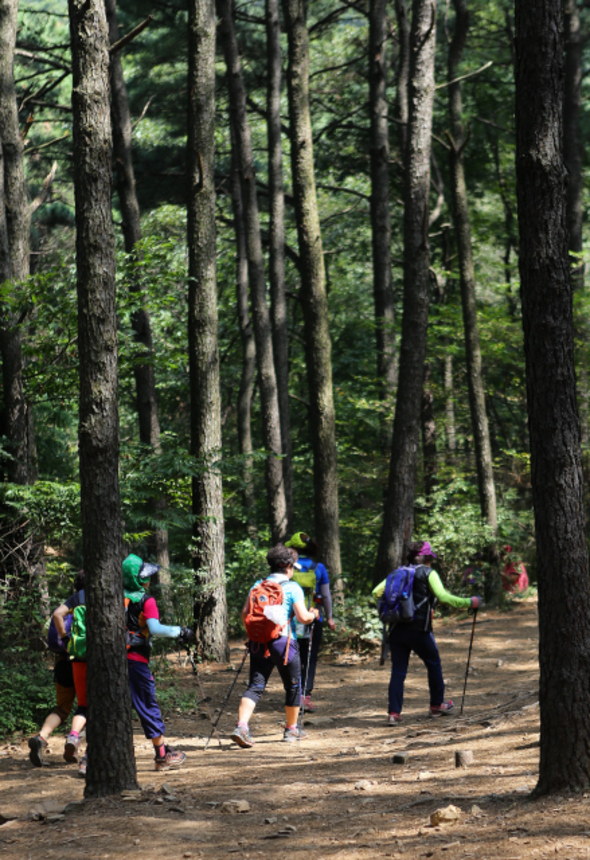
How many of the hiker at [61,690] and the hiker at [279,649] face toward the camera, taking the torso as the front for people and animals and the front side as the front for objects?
0

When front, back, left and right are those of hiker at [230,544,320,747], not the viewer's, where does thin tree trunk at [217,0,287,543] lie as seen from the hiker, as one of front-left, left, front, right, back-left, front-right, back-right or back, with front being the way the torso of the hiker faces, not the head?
front-left

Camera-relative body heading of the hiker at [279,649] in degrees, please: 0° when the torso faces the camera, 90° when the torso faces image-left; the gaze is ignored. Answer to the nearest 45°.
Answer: approximately 225°

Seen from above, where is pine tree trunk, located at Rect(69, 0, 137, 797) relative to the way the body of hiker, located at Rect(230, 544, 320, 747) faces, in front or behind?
behind

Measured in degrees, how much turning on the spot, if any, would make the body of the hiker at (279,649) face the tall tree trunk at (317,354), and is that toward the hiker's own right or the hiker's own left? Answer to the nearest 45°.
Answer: approximately 45° to the hiker's own left

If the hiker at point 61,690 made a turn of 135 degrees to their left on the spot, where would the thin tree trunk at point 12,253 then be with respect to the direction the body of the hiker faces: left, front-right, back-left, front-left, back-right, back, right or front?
front-right

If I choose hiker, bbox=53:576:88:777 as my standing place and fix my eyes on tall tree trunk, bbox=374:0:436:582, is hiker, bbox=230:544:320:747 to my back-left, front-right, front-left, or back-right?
front-right

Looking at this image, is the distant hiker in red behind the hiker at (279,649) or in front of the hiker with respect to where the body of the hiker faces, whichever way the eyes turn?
in front

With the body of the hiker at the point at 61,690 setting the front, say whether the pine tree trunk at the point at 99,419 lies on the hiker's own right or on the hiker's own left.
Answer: on the hiker's own right
